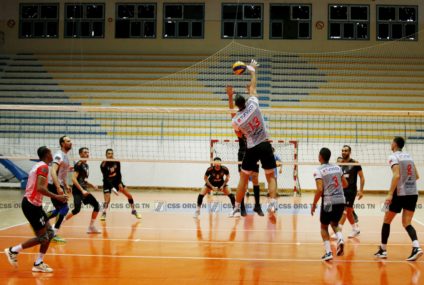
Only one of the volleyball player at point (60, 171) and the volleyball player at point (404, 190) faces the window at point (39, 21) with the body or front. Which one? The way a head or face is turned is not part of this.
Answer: the volleyball player at point (404, 190)

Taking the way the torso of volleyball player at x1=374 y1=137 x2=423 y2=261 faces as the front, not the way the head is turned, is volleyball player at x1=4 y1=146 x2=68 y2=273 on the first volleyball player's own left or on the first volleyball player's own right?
on the first volleyball player's own left

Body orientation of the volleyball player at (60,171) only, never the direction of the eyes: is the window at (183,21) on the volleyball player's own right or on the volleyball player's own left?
on the volleyball player's own left

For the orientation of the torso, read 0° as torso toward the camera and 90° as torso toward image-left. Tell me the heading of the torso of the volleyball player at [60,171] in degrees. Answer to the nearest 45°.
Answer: approximately 270°

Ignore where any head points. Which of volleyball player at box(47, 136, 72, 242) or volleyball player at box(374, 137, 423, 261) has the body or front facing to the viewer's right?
volleyball player at box(47, 136, 72, 242)

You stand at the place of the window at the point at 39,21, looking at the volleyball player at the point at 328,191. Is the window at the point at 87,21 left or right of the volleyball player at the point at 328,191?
left

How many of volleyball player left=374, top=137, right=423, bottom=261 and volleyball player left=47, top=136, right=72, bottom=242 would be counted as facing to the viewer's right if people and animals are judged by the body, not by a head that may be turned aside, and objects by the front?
1

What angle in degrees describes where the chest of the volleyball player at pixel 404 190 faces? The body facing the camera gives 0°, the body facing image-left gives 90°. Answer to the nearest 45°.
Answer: approximately 135°

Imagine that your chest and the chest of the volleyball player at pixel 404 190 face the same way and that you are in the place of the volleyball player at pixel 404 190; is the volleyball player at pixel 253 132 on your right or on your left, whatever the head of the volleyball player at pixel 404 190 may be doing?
on your left

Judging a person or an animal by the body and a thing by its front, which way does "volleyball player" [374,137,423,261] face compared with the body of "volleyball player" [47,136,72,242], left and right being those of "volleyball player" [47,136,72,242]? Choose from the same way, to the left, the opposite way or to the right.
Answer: to the left

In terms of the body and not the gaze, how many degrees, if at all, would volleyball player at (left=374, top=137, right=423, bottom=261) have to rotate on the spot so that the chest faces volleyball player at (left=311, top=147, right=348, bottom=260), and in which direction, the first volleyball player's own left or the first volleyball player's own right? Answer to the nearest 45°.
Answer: approximately 45° to the first volleyball player's own left

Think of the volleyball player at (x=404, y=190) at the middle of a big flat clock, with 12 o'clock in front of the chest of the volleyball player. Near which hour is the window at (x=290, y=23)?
The window is roughly at 1 o'clock from the volleyball player.
